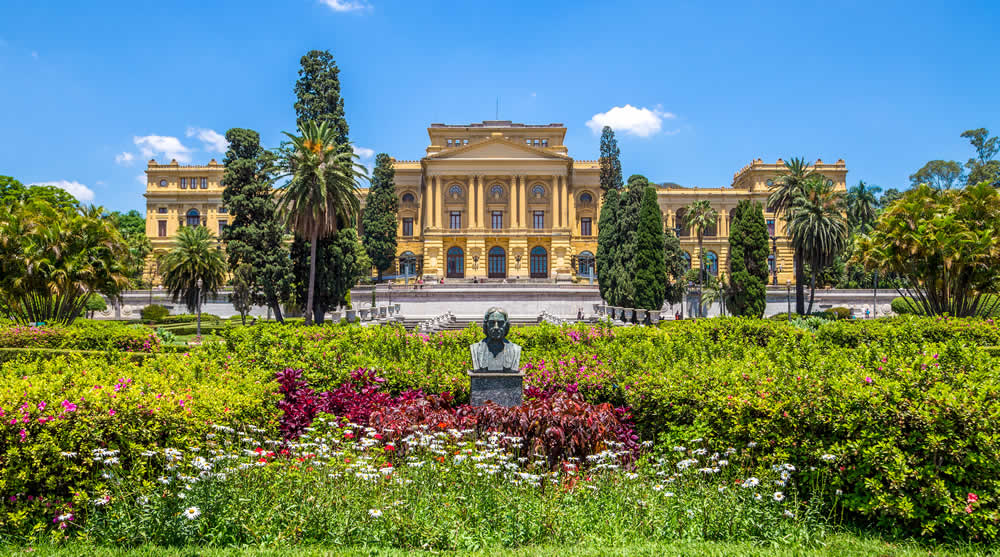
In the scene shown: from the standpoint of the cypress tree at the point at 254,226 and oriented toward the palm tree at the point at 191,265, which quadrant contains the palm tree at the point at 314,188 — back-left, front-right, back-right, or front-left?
back-left

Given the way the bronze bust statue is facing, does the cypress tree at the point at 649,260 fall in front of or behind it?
behind

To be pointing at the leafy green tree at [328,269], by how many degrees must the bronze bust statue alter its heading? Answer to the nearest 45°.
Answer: approximately 180°

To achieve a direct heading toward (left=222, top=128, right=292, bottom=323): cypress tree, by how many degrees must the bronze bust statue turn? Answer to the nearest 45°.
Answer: approximately 135° to its right

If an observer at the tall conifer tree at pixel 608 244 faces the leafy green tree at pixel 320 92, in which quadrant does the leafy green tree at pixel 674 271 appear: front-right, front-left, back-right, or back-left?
back-right

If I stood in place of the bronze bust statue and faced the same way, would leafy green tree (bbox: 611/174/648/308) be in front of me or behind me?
behind

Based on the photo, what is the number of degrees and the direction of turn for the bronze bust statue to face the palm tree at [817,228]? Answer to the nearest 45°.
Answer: approximately 135° to its left

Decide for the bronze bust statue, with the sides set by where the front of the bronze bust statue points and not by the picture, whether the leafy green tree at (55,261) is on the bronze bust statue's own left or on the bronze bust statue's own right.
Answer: on the bronze bust statue's own right

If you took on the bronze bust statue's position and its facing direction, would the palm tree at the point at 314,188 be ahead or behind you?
behind

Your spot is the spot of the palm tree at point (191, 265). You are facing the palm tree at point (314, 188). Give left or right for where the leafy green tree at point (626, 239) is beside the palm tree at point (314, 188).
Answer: left

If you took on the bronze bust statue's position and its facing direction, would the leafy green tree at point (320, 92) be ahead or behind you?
behind

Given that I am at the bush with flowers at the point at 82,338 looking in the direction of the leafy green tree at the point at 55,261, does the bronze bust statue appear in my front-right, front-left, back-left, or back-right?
back-right

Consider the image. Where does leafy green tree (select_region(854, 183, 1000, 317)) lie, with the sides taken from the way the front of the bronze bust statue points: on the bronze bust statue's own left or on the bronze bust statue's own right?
on the bronze bust statue's own left

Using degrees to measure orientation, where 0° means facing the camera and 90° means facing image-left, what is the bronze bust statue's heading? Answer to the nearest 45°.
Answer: approximately 0°
